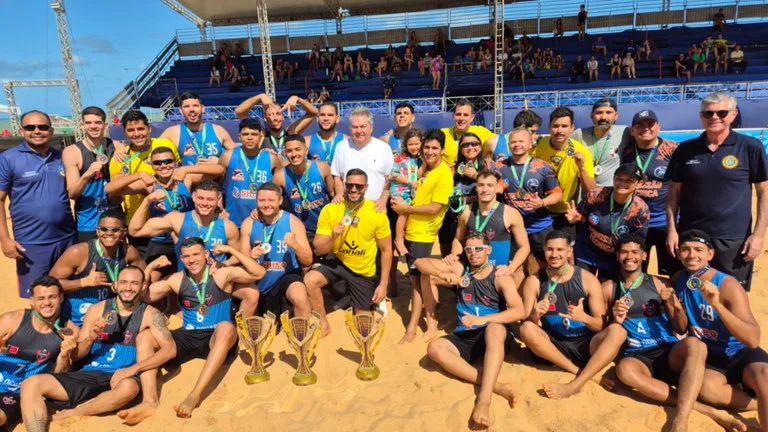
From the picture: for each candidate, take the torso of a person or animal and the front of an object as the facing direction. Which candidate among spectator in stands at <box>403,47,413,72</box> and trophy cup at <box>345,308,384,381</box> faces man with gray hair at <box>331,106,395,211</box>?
the spectator in stands

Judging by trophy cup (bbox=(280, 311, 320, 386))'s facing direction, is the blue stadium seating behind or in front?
behind

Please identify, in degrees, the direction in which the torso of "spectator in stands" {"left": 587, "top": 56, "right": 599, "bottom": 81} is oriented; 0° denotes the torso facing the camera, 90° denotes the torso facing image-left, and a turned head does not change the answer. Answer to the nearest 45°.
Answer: approximately 0°

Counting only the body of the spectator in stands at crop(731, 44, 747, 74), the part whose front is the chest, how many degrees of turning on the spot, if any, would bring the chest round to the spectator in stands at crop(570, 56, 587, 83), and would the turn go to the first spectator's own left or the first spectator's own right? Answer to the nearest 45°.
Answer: approximately 90° to the first spectator's own right

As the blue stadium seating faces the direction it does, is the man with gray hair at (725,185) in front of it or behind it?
in front

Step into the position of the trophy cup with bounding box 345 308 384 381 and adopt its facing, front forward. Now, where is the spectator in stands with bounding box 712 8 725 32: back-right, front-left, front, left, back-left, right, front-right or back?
back-left

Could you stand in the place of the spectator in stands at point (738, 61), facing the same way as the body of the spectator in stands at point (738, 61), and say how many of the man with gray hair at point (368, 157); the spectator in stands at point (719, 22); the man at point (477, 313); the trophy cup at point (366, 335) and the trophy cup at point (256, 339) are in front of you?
4

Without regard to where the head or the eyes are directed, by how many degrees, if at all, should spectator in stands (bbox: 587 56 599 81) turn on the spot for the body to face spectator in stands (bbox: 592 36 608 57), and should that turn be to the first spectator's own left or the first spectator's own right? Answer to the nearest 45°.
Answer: approximately 180°

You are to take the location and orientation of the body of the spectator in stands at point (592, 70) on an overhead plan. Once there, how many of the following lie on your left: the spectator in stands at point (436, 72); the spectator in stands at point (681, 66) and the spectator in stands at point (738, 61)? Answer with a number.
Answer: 2

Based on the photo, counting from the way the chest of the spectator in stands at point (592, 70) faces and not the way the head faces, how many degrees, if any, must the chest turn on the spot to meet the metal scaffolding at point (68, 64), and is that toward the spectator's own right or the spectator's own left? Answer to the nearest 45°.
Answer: approximately 90° to the spectator's own right

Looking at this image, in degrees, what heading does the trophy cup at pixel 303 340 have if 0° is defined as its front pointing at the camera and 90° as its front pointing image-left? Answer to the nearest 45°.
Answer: approximately 0°
